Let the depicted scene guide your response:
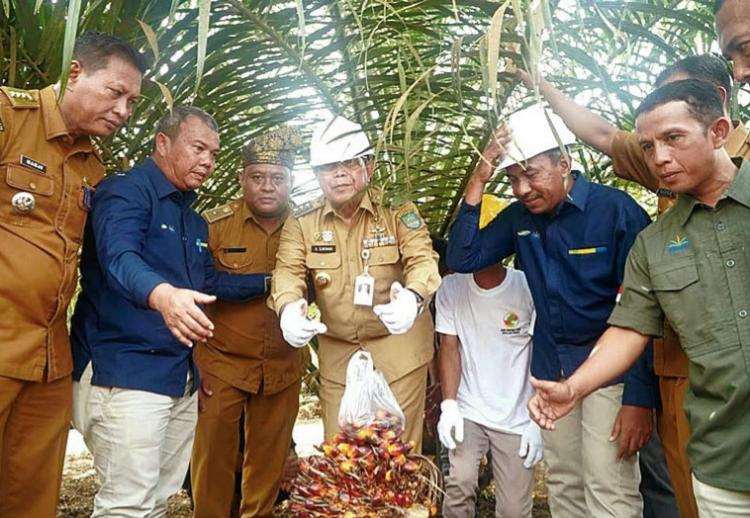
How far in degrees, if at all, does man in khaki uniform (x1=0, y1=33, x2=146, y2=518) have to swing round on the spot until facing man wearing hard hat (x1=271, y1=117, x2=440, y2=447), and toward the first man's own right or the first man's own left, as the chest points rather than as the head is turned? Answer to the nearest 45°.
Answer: approximately 45° to the first man's own left

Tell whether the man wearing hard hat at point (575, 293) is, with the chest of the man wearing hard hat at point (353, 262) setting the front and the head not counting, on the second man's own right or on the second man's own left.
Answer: on the second man's own left

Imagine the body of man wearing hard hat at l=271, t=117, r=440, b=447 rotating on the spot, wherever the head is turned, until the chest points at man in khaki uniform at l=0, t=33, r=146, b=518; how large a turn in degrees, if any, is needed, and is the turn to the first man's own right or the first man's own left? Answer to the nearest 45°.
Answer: approximately 45° to the first man's own right

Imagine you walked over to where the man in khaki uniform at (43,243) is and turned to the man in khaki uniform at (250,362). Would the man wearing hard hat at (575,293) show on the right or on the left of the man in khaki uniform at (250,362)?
right

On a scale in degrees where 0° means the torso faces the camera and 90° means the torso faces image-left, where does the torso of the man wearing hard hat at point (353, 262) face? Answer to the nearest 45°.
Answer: approximately 0°

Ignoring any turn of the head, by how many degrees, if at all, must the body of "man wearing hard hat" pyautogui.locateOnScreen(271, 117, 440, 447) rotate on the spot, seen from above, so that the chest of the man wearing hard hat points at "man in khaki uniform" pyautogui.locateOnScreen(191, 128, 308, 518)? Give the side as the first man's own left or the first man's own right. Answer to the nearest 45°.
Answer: approximately 135° to the first man's own right

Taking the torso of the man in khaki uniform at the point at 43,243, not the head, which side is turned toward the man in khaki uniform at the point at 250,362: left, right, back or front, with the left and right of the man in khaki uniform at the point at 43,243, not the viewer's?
left

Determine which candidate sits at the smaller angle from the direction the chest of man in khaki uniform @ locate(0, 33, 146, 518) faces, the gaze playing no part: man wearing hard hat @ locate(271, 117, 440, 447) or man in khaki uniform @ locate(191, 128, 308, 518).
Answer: the man wearing hard hat

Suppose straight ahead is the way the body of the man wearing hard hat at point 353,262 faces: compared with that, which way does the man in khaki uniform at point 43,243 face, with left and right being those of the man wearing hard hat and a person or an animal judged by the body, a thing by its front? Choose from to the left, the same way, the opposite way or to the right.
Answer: to the left

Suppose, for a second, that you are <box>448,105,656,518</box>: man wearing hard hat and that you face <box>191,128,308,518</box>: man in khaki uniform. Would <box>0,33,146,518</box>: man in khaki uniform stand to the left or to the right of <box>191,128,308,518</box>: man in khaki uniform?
left
